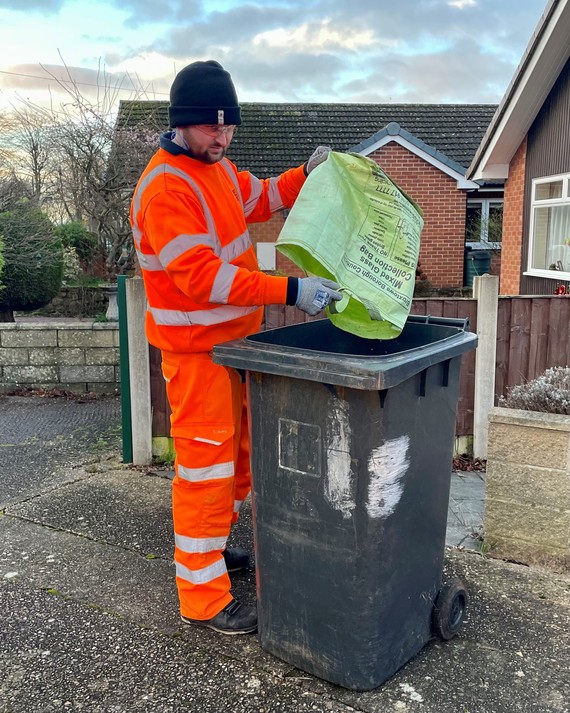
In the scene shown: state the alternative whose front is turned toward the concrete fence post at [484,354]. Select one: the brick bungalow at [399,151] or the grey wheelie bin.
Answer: the brick bungalow

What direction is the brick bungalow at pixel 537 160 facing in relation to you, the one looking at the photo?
facing the viewer and to the left of the viewer

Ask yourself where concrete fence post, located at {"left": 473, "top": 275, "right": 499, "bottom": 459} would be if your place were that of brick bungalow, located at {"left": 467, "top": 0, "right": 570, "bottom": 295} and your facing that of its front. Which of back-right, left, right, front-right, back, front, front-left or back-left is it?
front-left

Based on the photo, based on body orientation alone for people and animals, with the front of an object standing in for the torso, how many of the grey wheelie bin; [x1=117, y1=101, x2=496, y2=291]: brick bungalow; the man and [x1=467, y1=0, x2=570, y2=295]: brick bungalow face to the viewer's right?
1

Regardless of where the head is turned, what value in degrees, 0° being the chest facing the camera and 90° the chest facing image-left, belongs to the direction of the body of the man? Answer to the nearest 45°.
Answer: approximately 270°

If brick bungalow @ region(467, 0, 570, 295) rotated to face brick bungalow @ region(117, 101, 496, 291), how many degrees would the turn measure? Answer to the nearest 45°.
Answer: approximately 90° to its right

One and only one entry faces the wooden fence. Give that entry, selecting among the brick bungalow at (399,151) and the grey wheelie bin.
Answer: the brick bungalow

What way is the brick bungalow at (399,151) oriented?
toward the camera

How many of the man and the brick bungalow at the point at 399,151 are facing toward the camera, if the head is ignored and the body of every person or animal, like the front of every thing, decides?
1

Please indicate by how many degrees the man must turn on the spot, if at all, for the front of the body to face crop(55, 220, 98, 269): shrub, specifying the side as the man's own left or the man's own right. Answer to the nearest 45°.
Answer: approximately 90° to the man's own left

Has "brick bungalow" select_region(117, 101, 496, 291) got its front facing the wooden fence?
yes

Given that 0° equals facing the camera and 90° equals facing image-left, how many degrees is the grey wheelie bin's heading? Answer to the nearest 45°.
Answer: approximately 45°

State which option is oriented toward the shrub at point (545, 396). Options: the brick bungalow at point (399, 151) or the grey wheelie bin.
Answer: the brick bungalow

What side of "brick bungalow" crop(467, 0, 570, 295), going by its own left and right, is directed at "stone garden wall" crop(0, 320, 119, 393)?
front
